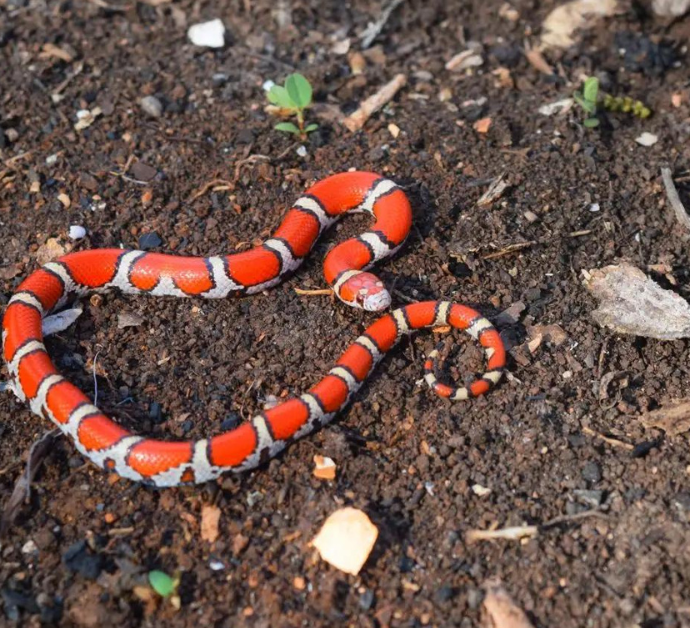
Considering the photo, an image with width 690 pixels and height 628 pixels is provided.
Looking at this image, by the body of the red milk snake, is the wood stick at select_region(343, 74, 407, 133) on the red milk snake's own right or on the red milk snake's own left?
on the red milk snake's own left

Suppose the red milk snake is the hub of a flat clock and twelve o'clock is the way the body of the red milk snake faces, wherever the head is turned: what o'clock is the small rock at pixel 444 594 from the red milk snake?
The small rock is roughly at 1 o'clock from the red milk snake.

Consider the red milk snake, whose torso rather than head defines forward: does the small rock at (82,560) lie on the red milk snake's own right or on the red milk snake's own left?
on the red milk snake's own right

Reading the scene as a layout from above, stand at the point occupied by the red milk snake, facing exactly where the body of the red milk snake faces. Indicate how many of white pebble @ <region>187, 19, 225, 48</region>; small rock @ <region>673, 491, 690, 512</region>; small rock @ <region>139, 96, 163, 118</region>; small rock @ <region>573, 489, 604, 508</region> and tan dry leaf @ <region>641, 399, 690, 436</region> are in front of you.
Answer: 3

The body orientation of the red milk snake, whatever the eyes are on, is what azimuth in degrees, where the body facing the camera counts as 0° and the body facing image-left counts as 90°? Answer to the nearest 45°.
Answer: approximately 315°

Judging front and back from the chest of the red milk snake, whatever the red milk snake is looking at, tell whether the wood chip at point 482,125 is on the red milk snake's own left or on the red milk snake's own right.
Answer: on the red milk snake's own left

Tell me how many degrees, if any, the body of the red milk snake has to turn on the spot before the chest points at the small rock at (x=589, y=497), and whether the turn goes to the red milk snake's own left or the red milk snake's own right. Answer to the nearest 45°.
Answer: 0° — it already faces it

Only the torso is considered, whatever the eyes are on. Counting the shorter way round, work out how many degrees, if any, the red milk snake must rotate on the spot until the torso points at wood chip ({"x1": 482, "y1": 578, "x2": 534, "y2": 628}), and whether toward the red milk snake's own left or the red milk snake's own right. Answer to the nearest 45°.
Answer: approximately 45° to the red milk snake's own right

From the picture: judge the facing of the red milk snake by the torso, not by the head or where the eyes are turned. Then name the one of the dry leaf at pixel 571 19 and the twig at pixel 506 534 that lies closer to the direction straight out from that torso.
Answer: the twig

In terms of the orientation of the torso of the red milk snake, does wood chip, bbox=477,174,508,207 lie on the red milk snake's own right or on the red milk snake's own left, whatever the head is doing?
on the red milk snake's own left

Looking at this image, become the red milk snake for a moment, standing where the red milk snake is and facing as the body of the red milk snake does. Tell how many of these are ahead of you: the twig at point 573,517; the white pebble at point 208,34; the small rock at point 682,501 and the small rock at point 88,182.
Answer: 2

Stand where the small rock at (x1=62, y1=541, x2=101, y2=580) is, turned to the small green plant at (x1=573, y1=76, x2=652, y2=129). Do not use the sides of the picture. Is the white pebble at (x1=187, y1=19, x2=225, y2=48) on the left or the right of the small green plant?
left
